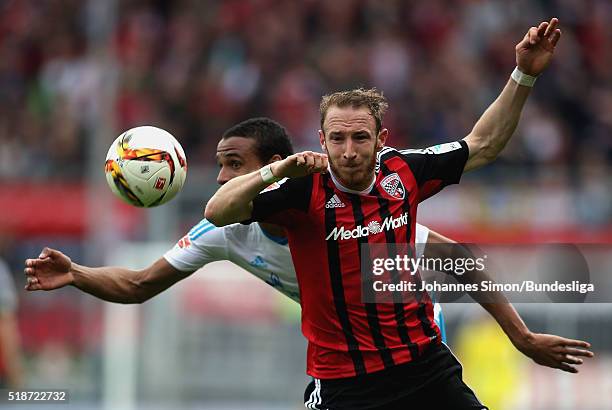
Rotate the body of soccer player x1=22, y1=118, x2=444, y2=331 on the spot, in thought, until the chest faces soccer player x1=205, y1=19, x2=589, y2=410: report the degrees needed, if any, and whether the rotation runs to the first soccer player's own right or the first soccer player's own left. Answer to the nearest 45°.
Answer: approximately 90° to the first soccer player's own left

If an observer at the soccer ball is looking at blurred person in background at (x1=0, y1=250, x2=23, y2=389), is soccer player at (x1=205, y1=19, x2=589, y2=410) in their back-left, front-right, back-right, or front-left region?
back-right

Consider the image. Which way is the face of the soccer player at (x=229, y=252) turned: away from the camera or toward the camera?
toward the camera

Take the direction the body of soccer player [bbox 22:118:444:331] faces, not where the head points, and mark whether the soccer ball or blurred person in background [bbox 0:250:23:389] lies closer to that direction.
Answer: the soccer ball

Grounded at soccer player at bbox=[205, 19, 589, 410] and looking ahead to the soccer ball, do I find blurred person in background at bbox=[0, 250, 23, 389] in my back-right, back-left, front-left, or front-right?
front-right

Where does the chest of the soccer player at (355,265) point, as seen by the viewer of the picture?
toward the camera

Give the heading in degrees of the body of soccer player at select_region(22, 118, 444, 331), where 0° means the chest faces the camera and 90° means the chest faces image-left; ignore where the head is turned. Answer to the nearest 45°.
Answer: approximately 45°

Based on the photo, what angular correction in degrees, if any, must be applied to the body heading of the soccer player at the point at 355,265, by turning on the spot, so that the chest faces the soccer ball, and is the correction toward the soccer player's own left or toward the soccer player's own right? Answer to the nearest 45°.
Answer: approximately 90° to the soccer player's own right

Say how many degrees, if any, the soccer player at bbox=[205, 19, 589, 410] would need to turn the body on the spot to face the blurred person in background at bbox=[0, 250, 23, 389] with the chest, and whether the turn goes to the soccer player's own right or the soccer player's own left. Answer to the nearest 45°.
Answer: approximately 135° to the soccer player's own right

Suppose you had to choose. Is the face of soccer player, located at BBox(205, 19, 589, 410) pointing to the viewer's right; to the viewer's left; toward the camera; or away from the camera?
toward the camera

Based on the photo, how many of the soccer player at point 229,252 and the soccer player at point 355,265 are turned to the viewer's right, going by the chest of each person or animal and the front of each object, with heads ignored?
0
